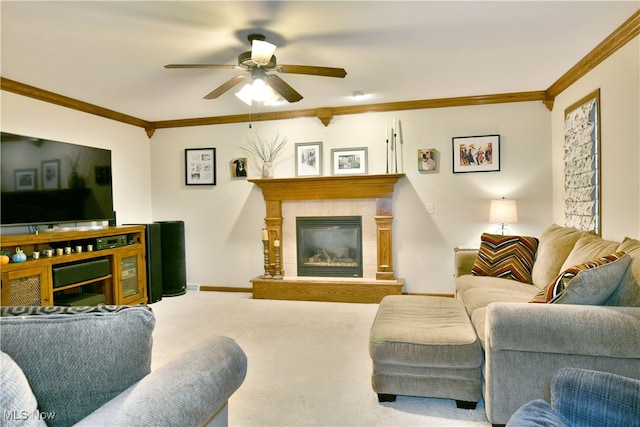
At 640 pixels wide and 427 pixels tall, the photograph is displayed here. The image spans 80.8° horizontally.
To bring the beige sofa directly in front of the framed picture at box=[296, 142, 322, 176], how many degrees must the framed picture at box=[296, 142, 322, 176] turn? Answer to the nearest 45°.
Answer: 0° — it already faces it

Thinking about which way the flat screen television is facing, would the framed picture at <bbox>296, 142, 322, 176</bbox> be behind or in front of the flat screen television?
in front

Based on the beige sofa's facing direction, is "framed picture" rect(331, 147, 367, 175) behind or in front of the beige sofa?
in front

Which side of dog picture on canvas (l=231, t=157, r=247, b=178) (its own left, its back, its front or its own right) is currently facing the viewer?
front

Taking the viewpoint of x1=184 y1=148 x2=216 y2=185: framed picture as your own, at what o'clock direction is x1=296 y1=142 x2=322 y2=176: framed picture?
x1=296 y1=142 x2=322 y2=176: framed picture is roughly at 10 o'clock from x1=184 y1=148 x2=216 y2=185: framed picture.

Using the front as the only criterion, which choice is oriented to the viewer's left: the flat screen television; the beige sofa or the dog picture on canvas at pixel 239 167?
the beige sofa

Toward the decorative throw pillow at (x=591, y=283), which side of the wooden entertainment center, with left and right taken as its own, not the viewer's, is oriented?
front

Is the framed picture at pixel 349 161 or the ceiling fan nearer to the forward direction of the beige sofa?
the ceiling fan

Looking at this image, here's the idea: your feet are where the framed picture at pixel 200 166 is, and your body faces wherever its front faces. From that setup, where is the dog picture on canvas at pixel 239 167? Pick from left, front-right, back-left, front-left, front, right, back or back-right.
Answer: front-left

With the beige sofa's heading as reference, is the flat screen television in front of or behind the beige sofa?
in front

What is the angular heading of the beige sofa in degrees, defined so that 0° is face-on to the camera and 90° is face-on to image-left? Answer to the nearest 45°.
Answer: approximately 90°

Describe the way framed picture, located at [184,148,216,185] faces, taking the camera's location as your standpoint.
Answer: facing the viewer

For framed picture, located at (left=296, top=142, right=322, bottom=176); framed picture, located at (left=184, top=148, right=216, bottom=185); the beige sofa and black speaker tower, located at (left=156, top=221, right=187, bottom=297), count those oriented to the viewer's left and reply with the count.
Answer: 1

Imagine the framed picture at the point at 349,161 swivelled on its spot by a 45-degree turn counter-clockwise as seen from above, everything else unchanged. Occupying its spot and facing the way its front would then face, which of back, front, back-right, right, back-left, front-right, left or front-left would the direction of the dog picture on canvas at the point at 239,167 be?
back-right

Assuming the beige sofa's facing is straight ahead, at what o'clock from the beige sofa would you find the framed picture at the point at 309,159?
The framed picture is roughly at 1 o'clock from the beige sofa.

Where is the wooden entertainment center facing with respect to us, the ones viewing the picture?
facing the viewer and to the right of the viewer
